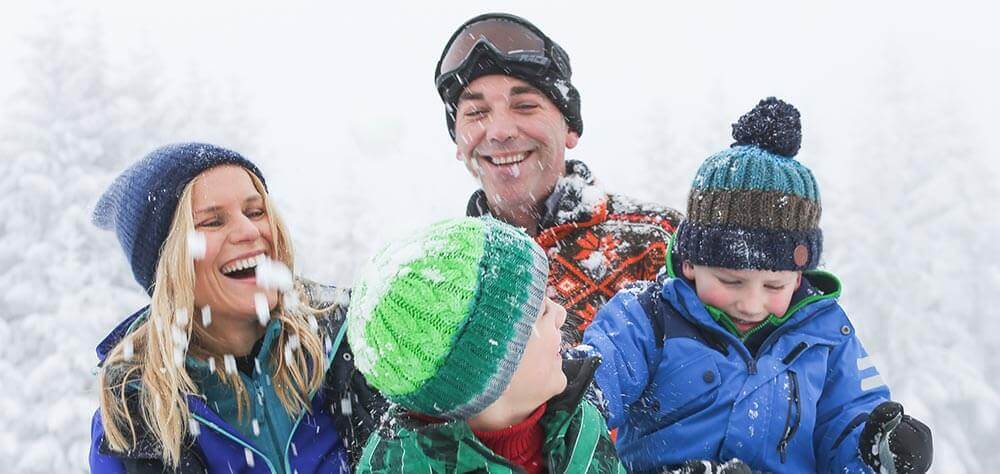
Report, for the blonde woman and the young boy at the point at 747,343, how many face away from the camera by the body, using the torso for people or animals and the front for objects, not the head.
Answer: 0

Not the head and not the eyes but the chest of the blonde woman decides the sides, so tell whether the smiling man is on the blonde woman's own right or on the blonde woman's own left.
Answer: on the blonde woman's own left

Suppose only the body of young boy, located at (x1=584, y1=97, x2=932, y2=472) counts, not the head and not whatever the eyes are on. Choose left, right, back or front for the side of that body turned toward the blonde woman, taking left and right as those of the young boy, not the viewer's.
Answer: right

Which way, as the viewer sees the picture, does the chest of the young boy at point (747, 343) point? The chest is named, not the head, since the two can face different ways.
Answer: toward the camera

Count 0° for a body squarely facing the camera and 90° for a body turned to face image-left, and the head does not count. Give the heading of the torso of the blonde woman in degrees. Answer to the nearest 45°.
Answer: approximately 315°

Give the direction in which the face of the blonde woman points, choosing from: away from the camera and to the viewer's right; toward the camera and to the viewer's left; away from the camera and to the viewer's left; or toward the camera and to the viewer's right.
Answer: toward the camera and to the viewer's right

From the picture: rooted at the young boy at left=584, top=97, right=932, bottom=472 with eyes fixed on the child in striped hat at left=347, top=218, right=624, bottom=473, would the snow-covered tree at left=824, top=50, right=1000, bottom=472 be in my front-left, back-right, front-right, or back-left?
back-right

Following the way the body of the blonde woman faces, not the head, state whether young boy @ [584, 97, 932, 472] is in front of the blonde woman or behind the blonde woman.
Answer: in front

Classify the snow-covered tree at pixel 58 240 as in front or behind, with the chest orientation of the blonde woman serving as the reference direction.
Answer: behind
